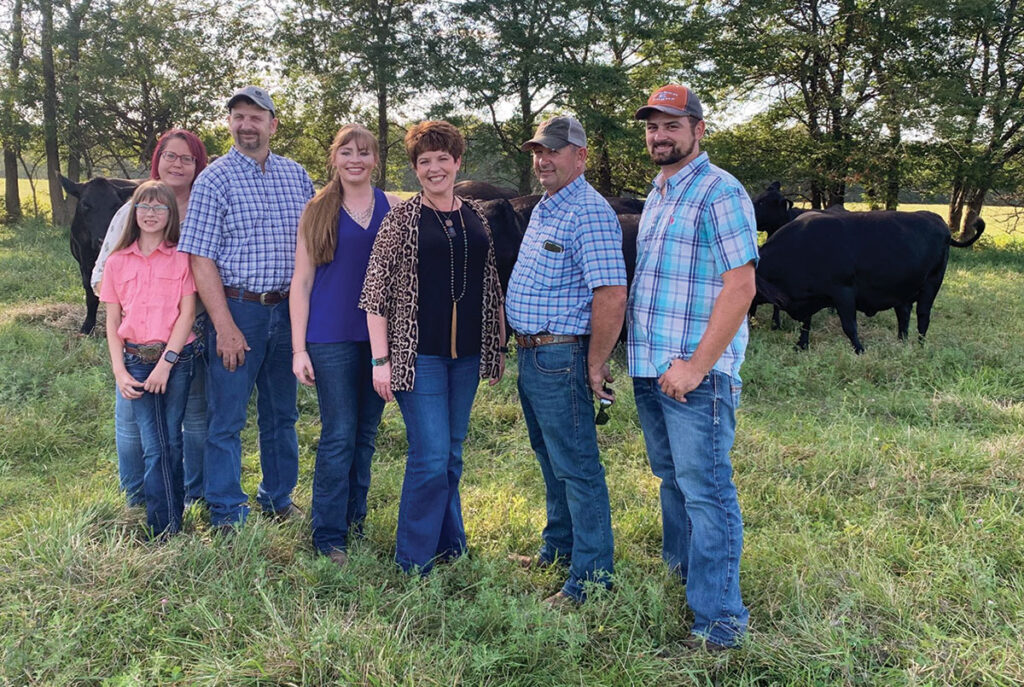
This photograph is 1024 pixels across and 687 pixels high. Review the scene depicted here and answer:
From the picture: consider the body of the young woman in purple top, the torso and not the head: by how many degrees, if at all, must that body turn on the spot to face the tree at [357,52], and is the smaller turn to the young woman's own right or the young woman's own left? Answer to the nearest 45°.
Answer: approximately 135° to the young woman's own left

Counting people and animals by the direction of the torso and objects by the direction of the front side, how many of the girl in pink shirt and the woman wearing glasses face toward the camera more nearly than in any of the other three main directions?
2

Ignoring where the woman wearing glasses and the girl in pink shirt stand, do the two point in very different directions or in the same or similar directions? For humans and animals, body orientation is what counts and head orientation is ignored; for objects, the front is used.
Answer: same or similar directions

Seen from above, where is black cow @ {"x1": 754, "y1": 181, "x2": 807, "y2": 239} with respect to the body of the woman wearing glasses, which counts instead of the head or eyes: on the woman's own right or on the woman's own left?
on the woman's own left

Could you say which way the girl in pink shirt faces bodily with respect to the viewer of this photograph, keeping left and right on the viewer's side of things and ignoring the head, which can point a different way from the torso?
facing the viewer

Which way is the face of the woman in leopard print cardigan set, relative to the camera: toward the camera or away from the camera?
toward the camera

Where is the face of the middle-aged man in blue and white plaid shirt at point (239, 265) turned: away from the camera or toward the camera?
toward the camera

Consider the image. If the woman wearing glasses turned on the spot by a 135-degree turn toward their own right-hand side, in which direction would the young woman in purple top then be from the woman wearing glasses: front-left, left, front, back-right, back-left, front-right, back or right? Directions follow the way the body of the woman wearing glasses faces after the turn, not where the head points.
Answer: back

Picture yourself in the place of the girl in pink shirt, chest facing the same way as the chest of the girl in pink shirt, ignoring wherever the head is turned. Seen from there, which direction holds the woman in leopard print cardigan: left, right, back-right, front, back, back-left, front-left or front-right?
front-left

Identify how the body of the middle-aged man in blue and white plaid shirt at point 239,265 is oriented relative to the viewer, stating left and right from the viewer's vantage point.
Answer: facing the viewer and to the right of the viewer

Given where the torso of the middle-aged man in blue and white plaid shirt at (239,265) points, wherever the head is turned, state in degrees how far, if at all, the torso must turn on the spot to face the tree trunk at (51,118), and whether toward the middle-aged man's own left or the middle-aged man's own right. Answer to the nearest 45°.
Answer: approximately 135° to the middle-aged man's own left

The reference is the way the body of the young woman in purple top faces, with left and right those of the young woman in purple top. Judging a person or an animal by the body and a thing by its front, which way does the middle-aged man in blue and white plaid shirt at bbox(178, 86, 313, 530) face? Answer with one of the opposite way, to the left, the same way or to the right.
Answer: the same way

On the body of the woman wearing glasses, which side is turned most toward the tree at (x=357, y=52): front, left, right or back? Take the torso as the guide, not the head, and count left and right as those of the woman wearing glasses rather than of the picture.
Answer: back

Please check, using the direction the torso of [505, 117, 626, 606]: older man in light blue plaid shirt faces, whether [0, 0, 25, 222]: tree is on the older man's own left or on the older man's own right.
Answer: on the older man's own right

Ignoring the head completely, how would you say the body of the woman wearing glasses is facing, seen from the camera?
toward the camera
